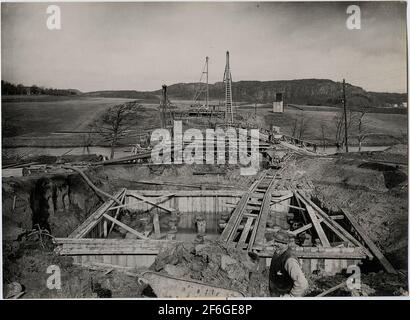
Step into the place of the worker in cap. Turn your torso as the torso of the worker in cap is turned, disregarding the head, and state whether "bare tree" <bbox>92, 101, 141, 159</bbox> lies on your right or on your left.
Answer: on your right

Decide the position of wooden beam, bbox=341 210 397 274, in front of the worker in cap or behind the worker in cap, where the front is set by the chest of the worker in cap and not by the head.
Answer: behind

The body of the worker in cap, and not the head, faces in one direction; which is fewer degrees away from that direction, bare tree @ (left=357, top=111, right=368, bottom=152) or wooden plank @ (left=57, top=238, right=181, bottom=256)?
the wooden plank

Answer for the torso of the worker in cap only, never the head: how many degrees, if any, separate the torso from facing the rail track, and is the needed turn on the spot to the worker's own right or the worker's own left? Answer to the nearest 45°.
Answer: approximately 135° to the worker's own right

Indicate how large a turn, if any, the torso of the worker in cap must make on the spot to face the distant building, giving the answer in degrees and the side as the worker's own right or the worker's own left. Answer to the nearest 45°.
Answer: approximately 135° to the worker's own right

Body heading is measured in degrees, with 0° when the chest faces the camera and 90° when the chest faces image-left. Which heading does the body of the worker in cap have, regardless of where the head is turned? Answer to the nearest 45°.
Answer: approximately 45°

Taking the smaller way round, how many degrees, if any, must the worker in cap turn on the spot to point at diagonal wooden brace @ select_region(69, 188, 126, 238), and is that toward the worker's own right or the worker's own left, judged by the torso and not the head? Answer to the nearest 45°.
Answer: approximately 90° to the worker's own right

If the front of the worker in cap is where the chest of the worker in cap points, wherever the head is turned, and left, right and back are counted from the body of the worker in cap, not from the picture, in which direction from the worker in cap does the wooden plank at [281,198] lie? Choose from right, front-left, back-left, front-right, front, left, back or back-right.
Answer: back-right
